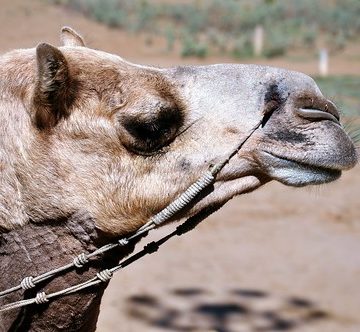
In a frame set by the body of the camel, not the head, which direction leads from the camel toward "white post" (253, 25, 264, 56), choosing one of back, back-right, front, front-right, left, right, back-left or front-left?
left

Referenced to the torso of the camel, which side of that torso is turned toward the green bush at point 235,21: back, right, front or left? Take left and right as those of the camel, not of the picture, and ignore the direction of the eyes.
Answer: left

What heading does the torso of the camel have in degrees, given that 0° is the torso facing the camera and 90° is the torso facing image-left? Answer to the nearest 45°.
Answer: approximately 270°
